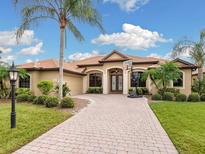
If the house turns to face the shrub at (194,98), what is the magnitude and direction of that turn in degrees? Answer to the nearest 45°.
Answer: approximately 45° to its left

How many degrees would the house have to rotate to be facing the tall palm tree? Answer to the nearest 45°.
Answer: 0° — it already faces it

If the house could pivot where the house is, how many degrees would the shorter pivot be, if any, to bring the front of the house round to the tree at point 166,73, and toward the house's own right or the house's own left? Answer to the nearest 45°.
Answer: approximately 45° to the house's own left

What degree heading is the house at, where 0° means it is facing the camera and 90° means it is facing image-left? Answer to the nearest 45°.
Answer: approximately 0°

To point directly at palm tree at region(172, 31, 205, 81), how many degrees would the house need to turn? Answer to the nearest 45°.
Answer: approximately 90° to its left

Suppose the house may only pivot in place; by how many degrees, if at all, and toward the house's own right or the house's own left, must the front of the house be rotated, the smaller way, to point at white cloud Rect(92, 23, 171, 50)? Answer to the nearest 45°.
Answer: approximately 135° to the house's own left

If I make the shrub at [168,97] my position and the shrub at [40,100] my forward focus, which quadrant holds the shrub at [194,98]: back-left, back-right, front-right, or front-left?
back-left
